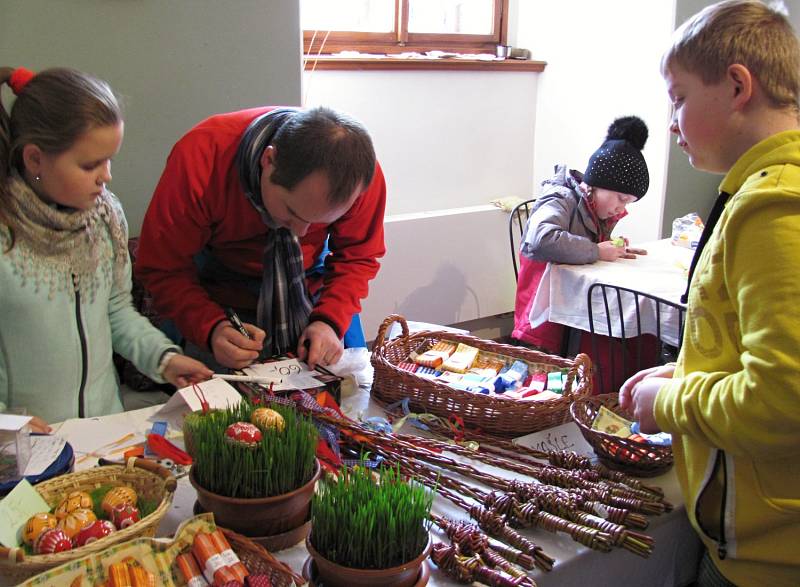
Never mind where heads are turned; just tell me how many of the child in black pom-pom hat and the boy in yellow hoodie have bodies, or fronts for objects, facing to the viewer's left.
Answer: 1

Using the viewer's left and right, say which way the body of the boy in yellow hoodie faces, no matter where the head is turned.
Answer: facing to the left of the viewer

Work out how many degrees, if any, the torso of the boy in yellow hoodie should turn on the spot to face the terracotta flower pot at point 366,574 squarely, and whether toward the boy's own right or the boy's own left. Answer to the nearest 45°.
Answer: approximately 45° to the boy's own left

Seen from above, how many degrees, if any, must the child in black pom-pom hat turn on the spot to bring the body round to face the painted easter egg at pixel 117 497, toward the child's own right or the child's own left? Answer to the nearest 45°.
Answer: approximately 90° to the child's own right

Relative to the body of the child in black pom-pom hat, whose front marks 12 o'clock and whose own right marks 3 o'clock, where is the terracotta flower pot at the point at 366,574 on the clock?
The terracotta flower pot is roughly at 3 o'clock from the child in black pom-pom hat.

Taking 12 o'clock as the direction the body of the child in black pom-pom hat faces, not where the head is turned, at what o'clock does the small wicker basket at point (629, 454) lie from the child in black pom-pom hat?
The small wicker basket is roughly at 3 o'clock from the child in black pom-pom hat.

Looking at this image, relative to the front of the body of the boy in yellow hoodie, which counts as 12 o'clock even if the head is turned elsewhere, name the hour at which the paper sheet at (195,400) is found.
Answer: The paper sheet is roughly at 12 o'clock from the boy in yellow hoodie.

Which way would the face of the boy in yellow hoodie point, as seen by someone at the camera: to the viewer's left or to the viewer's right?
to the viewer's left

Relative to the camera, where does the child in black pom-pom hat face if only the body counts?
to the viewer's right
